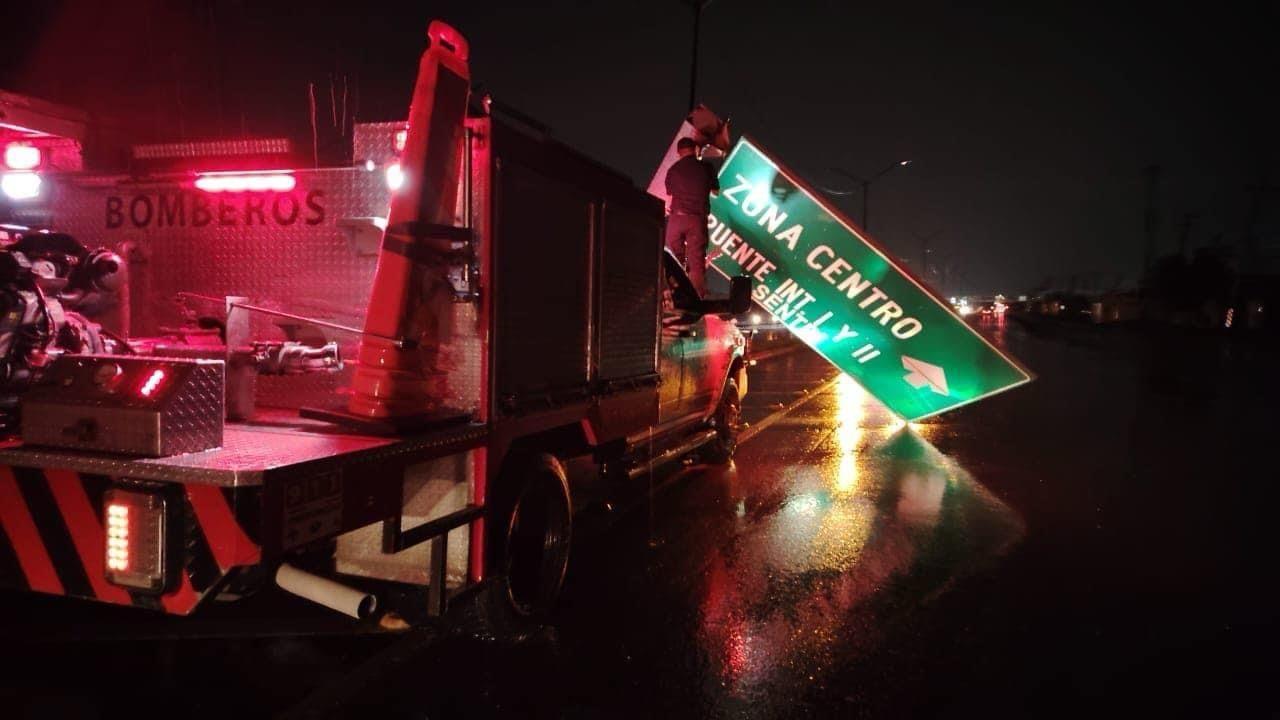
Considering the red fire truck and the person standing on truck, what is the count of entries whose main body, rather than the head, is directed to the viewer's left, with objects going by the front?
0

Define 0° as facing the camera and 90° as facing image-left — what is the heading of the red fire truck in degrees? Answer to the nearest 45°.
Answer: approximately 225°

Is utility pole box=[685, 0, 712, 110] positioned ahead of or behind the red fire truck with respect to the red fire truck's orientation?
ahead

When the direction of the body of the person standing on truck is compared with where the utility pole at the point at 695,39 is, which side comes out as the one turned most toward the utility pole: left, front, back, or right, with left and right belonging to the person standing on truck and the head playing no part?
front

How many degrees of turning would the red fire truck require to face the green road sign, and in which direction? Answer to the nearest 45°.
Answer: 0° — it already faces it

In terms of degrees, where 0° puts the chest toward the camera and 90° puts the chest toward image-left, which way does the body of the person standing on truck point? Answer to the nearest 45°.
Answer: approximately 180°
